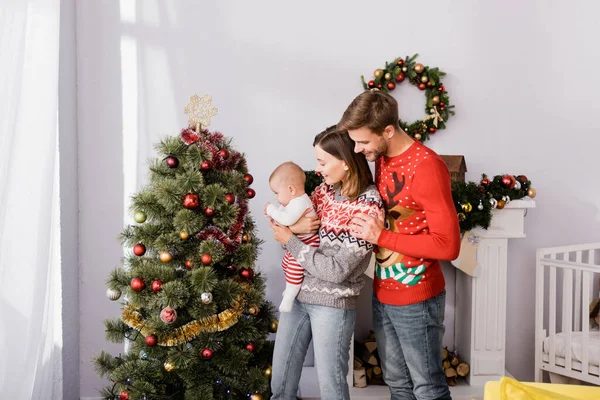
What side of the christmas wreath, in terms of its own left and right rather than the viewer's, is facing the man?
front

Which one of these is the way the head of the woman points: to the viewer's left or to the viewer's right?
to the viewer's left

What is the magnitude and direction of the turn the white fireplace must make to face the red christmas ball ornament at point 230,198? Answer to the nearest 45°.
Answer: approximately 45° to its right

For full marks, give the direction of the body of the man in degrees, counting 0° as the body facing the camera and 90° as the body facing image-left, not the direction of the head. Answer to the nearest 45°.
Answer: approximately 45°

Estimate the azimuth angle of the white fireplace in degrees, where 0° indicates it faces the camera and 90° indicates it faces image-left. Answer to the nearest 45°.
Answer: approximately 0°

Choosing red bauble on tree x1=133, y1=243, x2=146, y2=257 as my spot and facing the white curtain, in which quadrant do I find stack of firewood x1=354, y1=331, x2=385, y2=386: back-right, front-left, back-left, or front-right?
back-right
